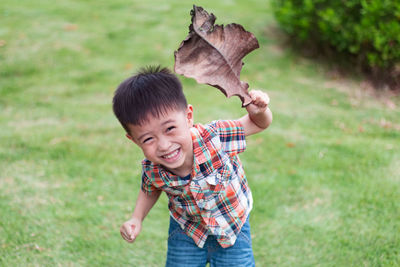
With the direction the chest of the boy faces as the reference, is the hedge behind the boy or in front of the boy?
behind

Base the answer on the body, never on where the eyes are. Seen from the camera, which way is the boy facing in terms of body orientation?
toward the camera
